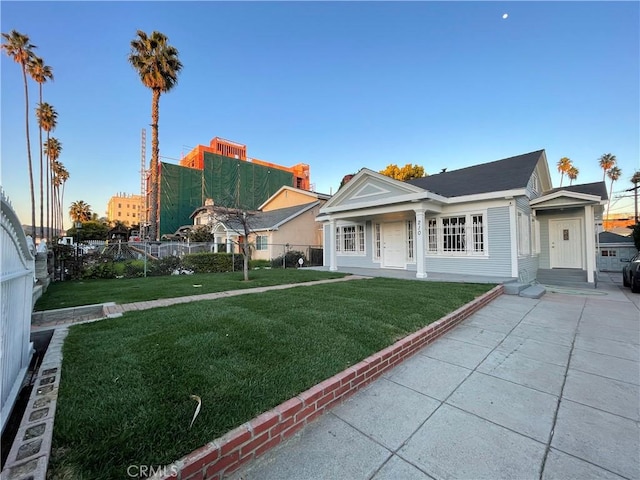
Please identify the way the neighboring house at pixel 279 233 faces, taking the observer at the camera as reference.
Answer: facing the viewer and to the left of the viewer

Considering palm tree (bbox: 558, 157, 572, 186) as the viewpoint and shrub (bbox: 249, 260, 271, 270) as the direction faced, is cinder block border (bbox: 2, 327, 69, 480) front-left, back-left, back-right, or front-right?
front-left

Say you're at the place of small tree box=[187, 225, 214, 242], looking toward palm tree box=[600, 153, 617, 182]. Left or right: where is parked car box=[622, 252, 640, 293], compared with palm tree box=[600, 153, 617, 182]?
right

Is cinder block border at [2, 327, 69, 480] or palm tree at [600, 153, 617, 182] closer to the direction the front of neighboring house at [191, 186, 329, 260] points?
the cinder block border

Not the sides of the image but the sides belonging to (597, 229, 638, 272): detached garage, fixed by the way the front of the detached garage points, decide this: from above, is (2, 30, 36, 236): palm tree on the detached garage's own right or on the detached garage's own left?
on the detached garage's own right

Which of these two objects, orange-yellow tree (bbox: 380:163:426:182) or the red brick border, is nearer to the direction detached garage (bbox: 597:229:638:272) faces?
the red brick border

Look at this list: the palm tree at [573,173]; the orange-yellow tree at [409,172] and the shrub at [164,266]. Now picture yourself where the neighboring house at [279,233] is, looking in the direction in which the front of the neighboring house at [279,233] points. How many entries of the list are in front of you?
1

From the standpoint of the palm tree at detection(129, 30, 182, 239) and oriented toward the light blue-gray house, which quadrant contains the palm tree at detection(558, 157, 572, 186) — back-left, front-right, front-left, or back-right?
front-left

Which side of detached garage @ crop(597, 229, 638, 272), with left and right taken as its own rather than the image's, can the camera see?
front

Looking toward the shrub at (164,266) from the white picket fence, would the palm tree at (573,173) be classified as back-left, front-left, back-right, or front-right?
front-right

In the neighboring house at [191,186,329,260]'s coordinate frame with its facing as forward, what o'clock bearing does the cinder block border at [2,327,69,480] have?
The cinder block border is roughly at 11 o'clock from the neighboring house.

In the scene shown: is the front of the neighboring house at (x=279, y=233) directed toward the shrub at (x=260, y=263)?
yes

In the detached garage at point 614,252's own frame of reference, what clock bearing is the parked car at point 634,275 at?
The parked car is roughly at 12 o'clock from the detached garage.

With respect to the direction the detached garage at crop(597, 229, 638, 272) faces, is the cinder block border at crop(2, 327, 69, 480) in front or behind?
in front

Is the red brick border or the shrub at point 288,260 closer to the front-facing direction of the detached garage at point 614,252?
the red brick border

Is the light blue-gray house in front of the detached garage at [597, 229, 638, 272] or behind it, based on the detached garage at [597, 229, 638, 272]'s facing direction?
in front

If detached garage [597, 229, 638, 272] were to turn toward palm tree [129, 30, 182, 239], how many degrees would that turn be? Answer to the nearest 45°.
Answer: approximately 45° to its right

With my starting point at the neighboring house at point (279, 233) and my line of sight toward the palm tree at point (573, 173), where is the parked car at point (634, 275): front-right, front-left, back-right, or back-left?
front-right
